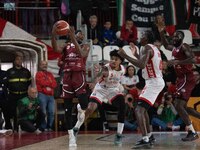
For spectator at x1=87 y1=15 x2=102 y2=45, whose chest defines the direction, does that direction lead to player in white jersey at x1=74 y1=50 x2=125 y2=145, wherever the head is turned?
yes

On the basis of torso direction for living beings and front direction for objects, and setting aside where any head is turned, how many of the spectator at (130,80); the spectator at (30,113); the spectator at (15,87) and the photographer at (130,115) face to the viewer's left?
0

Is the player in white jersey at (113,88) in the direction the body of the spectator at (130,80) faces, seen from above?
yes

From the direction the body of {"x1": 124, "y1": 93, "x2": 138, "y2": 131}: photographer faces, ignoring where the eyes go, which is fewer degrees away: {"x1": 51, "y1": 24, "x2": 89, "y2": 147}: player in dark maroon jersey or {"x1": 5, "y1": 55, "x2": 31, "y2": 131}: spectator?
the player in dark maroon jersey

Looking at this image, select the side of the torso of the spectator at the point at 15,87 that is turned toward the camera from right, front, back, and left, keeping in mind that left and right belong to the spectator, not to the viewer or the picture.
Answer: front

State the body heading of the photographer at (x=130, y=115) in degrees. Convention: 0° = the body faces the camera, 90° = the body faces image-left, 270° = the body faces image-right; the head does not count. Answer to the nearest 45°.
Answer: approximately 0°

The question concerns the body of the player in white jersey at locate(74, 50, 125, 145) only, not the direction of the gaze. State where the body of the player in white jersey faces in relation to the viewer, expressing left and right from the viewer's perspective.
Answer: facing the viewer

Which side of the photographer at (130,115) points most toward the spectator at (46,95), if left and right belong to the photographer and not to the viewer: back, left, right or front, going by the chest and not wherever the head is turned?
right

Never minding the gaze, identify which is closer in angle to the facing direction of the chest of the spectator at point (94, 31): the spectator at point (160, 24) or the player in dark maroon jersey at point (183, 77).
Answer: the player in dark maroon jersey

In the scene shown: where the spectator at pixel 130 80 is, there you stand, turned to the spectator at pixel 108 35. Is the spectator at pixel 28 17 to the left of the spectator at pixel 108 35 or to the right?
left

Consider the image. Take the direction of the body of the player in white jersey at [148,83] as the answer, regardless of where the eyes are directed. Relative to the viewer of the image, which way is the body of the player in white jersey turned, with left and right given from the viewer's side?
facing to the left of the viewer

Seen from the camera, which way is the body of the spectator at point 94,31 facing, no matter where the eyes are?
toward the camera

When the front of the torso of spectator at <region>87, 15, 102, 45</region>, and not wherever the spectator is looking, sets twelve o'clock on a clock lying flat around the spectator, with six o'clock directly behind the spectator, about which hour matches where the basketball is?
The basketball is roughly at 12 o'clock from the spectator.
